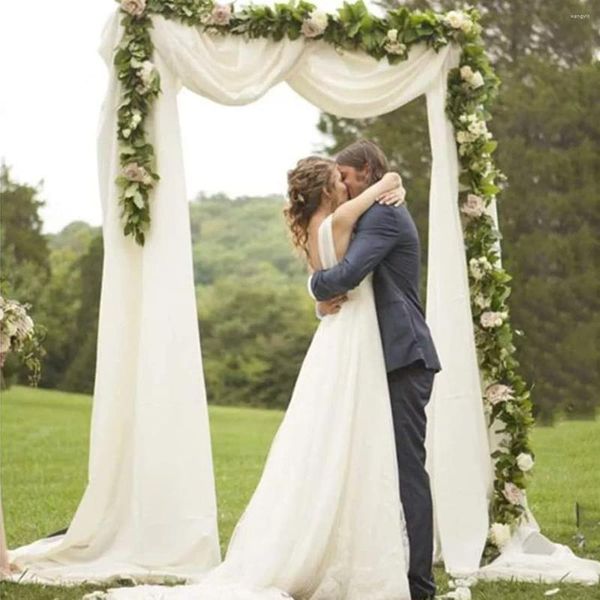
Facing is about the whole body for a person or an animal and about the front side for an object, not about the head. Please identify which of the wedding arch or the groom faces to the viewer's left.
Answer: the groom

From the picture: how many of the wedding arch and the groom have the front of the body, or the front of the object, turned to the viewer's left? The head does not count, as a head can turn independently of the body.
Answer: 1

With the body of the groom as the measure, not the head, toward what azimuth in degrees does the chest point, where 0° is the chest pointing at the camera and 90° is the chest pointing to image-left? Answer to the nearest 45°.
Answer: approximately 90°

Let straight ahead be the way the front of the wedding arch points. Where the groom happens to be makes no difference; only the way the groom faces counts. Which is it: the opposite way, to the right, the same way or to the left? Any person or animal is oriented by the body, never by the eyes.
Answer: to the right

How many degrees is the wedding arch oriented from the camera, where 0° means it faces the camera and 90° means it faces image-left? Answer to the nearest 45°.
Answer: approximately 0°

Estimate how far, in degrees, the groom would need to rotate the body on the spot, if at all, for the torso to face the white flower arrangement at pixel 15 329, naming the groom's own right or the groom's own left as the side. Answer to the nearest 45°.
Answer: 0° — they already face it
